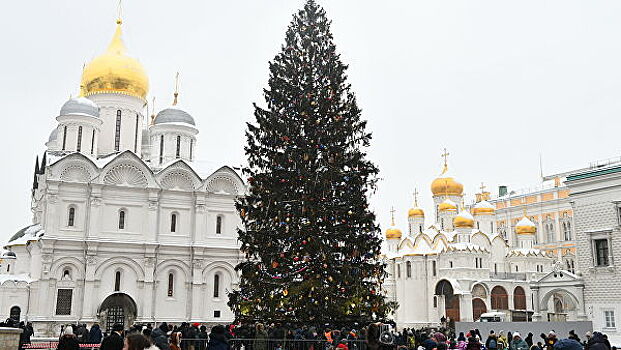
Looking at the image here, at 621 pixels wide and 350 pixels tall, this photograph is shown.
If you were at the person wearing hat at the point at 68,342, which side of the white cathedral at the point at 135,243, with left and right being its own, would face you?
front

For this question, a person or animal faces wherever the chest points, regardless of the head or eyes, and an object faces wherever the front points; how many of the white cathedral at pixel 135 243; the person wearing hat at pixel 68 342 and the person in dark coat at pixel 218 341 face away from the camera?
2

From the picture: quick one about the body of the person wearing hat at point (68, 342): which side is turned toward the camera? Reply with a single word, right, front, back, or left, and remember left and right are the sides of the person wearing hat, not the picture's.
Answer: back

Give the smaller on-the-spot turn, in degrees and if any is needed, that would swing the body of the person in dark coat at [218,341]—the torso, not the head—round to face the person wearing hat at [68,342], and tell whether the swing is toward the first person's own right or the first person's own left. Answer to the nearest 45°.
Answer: approximately 90° to the first person's own left

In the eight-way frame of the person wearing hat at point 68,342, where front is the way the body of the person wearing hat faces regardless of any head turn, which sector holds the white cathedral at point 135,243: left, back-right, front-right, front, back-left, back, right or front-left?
front

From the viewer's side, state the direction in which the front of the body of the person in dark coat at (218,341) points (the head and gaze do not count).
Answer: away from the camera

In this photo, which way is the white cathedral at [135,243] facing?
toward the camera

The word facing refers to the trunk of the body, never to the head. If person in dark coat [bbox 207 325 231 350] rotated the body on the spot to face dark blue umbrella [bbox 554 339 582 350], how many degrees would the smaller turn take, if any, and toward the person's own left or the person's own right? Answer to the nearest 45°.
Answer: approximately 135° to the person's own right

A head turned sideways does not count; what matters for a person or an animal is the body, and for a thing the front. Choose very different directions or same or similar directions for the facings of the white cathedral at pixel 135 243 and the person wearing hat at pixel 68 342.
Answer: very different directions

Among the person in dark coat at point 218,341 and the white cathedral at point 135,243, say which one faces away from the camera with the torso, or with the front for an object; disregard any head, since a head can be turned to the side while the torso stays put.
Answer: the person in dark coat

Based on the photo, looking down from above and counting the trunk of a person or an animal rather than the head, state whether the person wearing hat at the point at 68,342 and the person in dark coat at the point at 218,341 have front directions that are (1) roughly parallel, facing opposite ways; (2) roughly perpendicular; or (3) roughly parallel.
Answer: roughly parallel

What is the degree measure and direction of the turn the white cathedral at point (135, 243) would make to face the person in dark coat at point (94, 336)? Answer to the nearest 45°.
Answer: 0° — it already faces them
